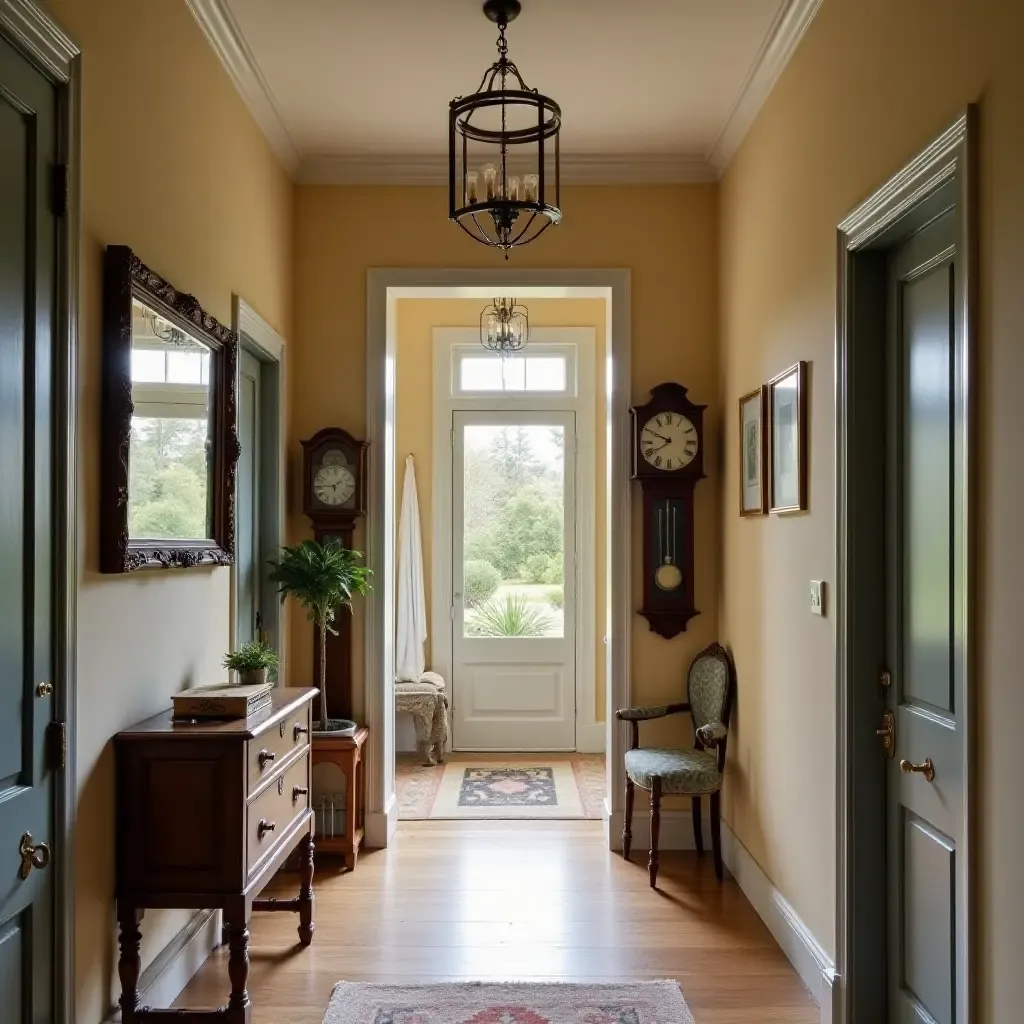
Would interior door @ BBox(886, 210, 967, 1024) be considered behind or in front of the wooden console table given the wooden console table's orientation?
in front

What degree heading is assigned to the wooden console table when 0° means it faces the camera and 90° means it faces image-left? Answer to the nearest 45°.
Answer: approximately 270°

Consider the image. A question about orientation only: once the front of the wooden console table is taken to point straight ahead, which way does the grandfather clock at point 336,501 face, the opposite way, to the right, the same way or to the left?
to the right

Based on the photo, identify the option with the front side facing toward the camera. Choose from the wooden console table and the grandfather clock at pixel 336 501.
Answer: the grandfather clock

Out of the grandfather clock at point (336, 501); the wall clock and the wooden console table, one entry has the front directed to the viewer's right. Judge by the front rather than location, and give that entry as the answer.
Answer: the wooden console table

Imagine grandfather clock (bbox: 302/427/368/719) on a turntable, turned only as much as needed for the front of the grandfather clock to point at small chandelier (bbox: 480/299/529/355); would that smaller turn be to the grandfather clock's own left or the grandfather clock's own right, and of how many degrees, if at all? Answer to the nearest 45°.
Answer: approximately 135° to the grandfather clock's own left

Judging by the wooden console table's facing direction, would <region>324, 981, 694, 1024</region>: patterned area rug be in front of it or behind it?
in front

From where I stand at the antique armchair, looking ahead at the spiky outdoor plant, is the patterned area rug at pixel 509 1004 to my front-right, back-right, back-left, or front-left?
back-left

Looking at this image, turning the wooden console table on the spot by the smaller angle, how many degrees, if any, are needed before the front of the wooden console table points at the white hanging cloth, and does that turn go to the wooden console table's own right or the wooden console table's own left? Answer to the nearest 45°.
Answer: approximately 90° to the wooden console table's own left

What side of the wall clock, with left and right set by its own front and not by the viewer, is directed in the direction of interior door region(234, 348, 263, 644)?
right

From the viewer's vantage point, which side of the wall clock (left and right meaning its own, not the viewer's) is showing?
front

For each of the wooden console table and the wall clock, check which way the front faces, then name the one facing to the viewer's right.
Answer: the wooden console table
